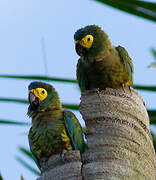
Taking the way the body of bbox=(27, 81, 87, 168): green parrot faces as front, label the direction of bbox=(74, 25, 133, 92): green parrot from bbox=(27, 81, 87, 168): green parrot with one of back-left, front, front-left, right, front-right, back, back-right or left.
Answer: back

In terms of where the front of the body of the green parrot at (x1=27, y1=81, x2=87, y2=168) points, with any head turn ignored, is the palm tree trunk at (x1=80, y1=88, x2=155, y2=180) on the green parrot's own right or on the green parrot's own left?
on the green parrot's own left

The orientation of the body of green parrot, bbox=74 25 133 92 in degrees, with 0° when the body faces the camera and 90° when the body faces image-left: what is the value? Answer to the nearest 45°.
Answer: approximately 45°
